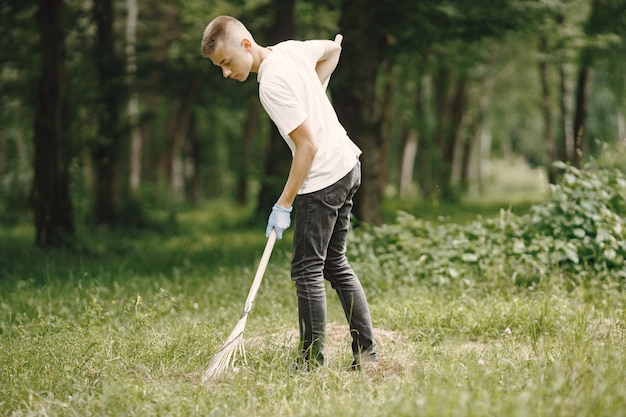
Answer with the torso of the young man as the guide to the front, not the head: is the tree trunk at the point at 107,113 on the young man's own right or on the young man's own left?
on the young man's own right

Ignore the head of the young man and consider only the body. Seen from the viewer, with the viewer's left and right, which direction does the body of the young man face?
facing to the left of the viewer

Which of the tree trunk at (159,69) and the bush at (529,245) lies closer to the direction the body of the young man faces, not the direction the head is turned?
the tree trunk

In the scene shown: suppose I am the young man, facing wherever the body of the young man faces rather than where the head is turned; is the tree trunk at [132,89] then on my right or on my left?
on my right

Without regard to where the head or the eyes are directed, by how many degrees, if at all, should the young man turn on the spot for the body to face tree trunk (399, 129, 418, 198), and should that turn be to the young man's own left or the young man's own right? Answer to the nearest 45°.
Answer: approximately 90° to the young man's own right

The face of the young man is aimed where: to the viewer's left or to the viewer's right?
to the viewer's left
